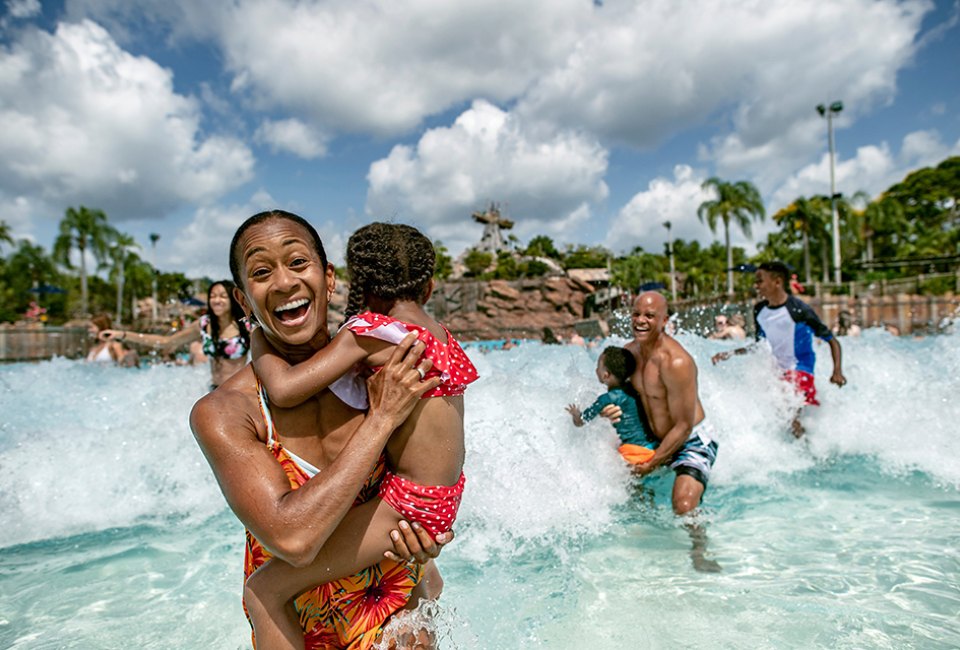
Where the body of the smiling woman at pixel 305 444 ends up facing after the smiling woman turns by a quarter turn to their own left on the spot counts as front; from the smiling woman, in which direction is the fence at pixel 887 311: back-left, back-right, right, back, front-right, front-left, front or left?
front

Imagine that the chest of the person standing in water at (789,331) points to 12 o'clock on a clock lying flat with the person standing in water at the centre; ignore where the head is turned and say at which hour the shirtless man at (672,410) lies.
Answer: The shirtless man is roughly at 11 o'clock from the person standing in water.

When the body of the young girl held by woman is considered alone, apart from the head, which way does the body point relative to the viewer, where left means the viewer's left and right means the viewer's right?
facing away from the viewer and to the left of the viewer

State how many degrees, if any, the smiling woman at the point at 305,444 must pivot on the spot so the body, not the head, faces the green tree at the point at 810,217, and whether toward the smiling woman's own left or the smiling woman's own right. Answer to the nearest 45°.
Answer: approximately 90° to the smiling woman's own left

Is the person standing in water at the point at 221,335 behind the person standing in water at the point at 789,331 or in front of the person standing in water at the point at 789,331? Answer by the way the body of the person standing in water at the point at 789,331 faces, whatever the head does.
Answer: in front

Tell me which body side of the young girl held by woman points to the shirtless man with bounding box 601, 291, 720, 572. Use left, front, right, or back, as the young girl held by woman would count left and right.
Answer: right

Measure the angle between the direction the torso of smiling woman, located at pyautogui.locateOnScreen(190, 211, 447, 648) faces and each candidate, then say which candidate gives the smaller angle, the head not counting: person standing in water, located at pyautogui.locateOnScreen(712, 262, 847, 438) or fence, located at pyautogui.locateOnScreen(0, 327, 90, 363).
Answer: the person standing in water

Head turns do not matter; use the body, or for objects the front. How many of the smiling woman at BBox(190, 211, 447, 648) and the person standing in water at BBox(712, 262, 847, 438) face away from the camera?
0

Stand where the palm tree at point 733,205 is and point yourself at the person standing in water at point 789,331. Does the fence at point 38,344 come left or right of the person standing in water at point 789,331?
right

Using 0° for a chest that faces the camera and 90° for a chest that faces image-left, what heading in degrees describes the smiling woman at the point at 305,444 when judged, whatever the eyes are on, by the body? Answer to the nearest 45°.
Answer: approximately 315°

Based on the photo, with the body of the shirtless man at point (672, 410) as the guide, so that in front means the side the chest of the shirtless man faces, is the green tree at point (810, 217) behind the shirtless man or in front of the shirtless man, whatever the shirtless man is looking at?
behind

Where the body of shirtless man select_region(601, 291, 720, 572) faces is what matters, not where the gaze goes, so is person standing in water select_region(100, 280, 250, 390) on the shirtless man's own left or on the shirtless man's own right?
on the shirtless man's own right

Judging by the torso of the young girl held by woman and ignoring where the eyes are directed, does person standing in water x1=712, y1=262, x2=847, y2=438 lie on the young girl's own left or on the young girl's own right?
on the young girl's own right

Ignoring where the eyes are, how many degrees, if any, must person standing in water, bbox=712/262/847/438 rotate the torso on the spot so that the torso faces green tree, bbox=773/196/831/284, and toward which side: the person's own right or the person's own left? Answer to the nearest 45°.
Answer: approximately 135° to the person's own right
